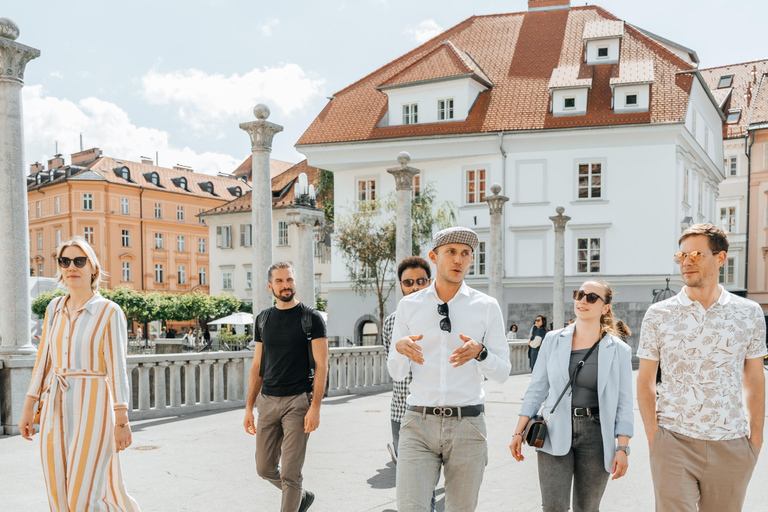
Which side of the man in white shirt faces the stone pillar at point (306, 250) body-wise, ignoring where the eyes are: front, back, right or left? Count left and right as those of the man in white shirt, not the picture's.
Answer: back

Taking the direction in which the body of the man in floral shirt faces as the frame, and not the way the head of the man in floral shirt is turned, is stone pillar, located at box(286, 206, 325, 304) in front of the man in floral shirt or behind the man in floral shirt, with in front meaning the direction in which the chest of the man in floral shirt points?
behind

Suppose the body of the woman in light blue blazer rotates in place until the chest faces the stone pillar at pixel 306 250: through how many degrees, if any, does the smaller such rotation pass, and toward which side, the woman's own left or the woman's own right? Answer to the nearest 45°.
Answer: approximately 135° to the woman's own right

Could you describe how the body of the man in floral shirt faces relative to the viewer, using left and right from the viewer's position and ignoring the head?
facing the viewer

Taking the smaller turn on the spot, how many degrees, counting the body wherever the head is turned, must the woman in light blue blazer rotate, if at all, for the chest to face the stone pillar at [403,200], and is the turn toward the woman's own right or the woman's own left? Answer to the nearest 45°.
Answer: approximately 180°

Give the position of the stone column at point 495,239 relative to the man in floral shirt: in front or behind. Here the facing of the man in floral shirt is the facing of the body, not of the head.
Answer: behind

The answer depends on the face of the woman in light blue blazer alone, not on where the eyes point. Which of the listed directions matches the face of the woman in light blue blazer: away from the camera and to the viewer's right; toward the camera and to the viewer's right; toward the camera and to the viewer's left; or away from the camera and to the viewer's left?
toward the camera and to the viewer's left

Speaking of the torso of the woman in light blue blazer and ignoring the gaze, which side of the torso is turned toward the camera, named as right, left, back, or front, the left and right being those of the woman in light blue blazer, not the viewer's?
front

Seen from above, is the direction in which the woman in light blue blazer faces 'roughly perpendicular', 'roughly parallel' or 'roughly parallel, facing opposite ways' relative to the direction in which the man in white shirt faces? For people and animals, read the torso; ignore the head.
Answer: roughly parallel

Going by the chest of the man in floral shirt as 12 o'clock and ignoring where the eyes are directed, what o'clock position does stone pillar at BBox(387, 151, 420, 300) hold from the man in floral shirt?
The stone pillar is roughly at 5 o'clock from the man in floral shirt.

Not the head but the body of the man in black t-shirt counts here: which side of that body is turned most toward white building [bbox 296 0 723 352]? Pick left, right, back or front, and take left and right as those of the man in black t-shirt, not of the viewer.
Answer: back

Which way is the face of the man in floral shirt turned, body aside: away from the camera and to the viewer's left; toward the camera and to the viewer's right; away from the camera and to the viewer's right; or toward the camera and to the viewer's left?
toward the camera and to the viewer's left

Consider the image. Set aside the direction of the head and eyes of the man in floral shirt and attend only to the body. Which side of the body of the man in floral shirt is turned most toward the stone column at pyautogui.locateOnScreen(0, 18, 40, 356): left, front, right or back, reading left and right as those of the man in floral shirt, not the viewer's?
right

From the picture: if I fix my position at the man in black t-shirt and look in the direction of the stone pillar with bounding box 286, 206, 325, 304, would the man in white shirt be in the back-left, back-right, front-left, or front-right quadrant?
back-right

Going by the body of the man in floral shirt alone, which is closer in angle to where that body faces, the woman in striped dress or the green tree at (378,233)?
the woman in striped dress

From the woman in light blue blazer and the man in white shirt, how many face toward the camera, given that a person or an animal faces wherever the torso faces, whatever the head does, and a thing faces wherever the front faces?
2

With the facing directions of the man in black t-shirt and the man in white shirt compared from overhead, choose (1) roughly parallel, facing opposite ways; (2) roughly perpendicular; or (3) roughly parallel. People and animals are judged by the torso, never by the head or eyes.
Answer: roughly parallel

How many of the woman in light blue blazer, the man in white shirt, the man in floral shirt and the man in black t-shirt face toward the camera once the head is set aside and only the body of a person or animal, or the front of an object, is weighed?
4
